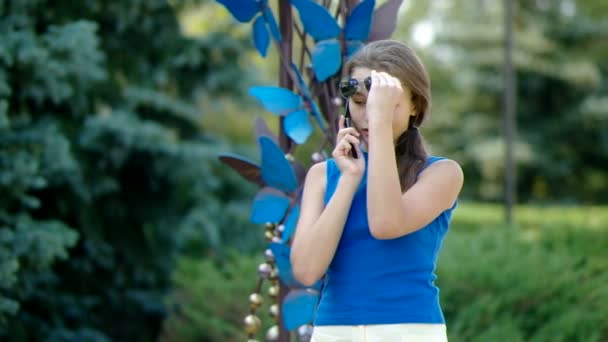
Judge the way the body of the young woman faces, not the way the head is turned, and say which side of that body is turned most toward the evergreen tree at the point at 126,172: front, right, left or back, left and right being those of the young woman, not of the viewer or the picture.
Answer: right

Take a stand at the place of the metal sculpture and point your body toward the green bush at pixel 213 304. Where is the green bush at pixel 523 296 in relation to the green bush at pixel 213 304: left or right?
right

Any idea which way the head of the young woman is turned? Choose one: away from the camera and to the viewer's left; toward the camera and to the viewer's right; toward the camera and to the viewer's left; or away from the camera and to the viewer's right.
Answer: toward the camera and to the viewer's left

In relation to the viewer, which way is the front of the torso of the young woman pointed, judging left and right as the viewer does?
facing the viewer and to the left of the viewer

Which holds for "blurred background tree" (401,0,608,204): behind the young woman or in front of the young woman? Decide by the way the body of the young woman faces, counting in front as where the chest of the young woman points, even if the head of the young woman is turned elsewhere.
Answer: behind

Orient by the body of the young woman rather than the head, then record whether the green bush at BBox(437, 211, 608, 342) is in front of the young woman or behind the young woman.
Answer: behind

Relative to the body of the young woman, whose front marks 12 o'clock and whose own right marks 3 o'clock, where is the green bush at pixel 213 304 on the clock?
The green bush is roughly at 4 o'clock from the young woman.

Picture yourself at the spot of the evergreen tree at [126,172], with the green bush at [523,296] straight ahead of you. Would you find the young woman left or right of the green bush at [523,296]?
right
